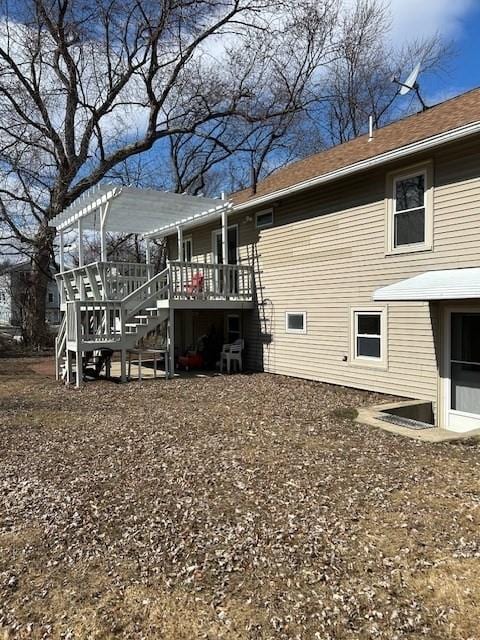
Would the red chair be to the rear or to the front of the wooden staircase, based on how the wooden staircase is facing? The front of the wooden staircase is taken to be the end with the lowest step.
to the rear

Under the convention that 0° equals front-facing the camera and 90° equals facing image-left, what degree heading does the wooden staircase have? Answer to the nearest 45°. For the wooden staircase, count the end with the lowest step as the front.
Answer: approximately 90°

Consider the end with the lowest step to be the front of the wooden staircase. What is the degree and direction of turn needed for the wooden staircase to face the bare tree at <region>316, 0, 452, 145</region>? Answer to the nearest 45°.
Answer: approximately 135° to its right

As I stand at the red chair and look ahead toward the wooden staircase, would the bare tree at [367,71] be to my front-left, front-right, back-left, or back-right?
back-right

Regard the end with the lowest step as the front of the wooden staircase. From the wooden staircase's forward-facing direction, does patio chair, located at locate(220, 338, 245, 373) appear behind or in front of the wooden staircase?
behind
